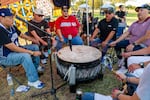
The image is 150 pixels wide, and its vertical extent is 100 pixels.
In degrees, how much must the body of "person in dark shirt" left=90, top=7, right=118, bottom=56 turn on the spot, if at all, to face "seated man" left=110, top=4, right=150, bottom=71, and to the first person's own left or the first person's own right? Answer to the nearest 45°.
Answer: approximately 90° to the first person's own left

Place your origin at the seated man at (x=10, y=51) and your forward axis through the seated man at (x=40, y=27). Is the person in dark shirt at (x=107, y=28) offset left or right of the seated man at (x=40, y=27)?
right

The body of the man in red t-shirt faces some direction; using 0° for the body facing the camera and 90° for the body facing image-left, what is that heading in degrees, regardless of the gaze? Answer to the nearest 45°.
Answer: approximately 0°

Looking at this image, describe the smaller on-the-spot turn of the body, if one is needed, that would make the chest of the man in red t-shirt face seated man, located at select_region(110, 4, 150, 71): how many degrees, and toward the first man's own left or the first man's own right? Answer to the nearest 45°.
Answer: approximately 45° to the first man's own left

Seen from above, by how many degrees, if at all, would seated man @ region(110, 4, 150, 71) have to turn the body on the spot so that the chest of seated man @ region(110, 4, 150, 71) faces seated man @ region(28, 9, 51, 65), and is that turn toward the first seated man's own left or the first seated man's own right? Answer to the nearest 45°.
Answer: approximately 45° to the first seated man's own right

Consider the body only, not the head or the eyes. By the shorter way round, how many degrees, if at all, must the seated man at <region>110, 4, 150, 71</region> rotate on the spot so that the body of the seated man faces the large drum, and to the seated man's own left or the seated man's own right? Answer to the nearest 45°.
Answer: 0° — they already face it

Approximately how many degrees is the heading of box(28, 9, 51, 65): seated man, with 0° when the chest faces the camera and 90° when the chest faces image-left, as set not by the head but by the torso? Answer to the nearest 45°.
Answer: approximately 315°

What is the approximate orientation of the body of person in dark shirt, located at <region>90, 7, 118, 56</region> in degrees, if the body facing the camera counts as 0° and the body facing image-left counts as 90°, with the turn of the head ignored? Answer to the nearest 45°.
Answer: approximately 45°
